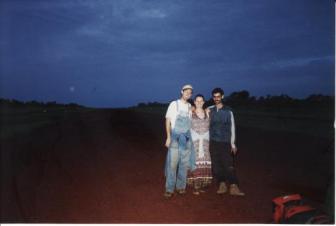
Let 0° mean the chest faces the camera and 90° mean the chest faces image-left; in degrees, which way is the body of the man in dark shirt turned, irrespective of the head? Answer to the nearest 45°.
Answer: approximately 0°

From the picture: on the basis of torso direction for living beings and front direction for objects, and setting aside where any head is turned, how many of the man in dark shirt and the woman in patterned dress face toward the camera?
2

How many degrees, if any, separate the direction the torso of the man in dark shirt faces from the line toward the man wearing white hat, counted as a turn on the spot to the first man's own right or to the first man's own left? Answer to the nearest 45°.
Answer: approximately 90° to the first man's own right

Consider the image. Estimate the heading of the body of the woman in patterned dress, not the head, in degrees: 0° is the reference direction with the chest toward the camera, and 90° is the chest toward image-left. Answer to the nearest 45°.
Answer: approximately 0°
